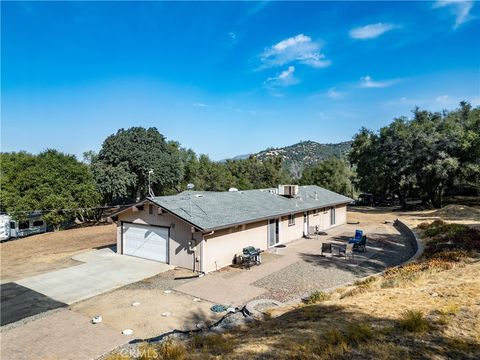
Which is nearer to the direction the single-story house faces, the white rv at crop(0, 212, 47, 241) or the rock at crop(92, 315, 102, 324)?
the rock

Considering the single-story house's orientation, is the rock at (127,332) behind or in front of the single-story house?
in front

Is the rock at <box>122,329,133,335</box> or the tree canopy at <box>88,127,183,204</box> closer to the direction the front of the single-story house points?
the rock

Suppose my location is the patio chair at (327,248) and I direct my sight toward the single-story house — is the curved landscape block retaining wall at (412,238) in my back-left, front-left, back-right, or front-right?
back-right
